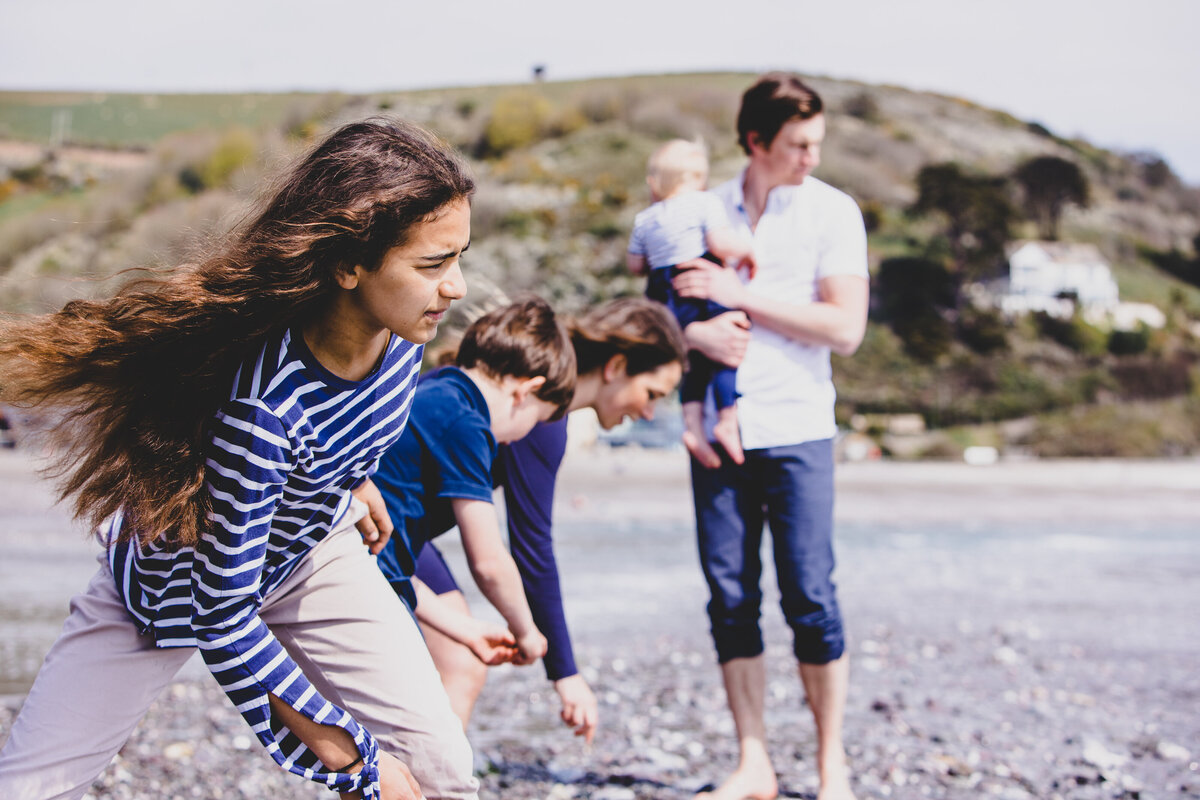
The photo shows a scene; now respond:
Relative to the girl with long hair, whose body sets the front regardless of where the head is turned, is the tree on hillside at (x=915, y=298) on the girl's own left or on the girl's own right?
on the girl's own left

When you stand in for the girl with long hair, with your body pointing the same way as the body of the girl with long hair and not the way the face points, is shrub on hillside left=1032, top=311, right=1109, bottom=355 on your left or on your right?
on your left

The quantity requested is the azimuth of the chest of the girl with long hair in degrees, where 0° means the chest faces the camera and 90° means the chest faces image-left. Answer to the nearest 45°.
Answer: approximately 315°

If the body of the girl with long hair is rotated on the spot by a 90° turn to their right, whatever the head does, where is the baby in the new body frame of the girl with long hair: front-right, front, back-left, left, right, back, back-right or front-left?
back

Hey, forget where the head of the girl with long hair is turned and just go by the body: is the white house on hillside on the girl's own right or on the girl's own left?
on the girl's own left

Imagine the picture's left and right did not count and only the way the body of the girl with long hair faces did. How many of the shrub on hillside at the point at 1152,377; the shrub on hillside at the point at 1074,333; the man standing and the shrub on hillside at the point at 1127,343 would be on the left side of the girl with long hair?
4

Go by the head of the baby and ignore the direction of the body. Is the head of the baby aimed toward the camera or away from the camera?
away from the camera

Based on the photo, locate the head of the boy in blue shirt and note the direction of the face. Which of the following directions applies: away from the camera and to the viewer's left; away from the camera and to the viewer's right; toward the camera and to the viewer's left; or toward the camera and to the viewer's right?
away from the camera and to the viewer's right

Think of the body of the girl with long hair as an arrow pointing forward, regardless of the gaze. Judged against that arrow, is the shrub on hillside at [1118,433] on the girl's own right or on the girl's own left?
on the girl's own left

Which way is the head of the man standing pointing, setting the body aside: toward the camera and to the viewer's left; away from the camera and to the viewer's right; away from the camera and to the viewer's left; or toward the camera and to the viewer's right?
toward the camera and to the viewer's right

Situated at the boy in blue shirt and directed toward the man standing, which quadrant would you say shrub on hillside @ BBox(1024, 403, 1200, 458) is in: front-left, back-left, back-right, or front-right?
front-left

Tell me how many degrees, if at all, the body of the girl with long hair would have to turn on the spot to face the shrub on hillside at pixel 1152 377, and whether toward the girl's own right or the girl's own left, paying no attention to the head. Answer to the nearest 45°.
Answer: approximately 90° to the girl's own left
